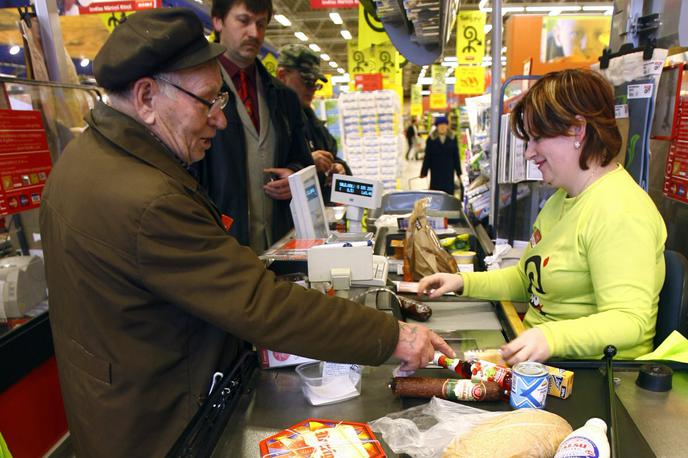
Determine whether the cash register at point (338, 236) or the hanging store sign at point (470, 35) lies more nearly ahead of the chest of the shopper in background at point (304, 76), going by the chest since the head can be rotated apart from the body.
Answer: the cash register

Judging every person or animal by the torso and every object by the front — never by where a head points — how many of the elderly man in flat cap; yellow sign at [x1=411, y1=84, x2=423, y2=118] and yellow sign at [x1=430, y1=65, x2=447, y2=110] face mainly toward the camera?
2

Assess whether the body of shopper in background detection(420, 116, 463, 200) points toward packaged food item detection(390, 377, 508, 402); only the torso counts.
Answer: yes

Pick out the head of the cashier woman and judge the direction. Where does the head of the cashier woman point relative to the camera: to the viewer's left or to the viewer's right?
to the viewer's left

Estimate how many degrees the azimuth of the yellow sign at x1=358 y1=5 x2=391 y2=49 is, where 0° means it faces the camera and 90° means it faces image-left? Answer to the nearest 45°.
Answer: approximately 0°

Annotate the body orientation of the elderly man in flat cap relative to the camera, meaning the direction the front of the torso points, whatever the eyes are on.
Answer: to the viewer's right

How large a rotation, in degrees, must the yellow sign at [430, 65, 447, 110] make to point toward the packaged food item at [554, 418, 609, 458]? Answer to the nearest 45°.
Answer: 0° — it already faces it

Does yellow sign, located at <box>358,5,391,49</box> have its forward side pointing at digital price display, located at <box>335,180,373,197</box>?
yes

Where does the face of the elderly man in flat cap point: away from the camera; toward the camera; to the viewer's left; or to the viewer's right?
to the viewer's right

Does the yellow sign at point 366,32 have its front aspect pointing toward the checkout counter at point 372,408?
yes

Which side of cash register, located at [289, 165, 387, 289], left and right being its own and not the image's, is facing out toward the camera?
right
